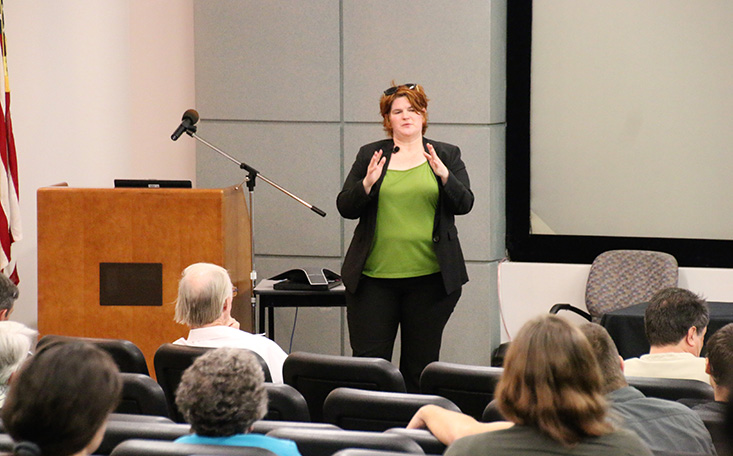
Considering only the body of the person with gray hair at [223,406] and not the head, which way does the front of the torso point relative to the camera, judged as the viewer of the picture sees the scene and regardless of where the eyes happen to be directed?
away from the camera

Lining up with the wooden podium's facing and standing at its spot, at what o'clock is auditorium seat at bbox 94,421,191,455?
The auditorium seat is roughly at 12 o'clock from the wooden podium.

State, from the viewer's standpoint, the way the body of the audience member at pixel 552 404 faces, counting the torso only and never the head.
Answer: away from the camera

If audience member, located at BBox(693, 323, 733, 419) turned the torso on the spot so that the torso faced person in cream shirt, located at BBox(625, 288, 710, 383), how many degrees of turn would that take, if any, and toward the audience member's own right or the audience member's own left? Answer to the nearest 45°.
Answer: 0° — they already face them

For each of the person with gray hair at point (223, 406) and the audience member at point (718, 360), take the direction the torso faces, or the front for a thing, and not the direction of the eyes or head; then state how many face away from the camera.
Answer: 2

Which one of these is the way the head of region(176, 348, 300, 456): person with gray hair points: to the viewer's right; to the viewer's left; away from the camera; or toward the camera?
away from the camera

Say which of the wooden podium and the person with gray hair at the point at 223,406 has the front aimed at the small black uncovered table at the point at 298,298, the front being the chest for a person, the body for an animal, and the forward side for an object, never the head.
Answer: the person with gray hair

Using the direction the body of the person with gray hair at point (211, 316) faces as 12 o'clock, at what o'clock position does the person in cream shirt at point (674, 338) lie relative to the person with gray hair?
The person in cream shirt is roughly at 2 o'clock from the person with gray hair.

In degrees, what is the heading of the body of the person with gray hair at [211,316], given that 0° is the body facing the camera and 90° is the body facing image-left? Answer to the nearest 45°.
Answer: approximately 225°

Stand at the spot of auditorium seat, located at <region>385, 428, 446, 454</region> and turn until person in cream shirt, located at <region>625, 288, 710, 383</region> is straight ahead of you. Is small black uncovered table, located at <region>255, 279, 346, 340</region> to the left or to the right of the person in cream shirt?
left

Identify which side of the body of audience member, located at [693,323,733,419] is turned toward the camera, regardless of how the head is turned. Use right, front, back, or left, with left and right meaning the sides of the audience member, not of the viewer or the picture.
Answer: back

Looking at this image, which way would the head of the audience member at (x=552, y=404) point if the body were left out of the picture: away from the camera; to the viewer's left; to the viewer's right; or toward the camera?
away from the camera

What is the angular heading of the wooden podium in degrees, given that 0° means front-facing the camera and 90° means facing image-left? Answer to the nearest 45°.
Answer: approximately 0°
